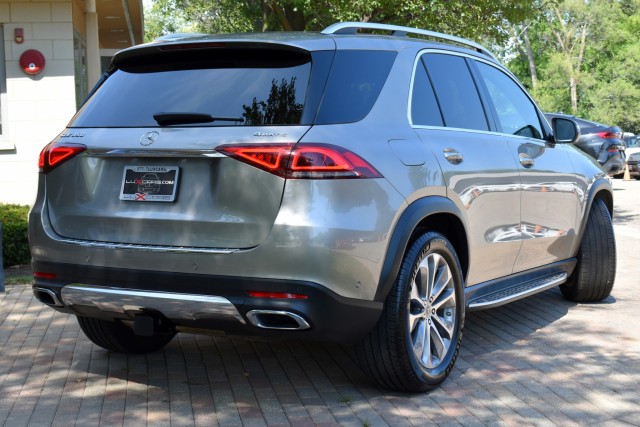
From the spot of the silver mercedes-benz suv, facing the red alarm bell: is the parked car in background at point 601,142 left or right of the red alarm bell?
right

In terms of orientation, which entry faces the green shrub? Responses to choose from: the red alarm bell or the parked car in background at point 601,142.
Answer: the red alarm bell

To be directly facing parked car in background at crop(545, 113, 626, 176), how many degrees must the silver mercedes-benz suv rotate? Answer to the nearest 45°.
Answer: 0° — it already faces it

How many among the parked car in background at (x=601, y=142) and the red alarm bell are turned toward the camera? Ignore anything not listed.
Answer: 1

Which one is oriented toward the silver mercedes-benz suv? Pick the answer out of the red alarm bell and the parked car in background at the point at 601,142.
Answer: the red alarm bell

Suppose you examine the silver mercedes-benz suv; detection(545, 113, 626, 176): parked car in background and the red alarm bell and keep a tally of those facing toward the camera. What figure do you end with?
1

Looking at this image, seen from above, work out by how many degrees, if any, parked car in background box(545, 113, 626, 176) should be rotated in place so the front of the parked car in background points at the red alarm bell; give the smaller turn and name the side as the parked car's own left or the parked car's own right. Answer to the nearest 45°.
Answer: approximately 90° to the parked car's own left

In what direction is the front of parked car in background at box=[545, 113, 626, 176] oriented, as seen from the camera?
facing away from the viewer and to the left of the viewer

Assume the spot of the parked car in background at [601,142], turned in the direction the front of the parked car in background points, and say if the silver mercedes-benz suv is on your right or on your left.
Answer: on your left

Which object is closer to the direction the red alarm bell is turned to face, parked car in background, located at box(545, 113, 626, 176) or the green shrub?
the green shrub

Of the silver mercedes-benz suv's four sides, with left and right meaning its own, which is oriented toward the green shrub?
left

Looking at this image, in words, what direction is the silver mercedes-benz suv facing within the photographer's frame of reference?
facing away from the viewer and to the right of the viewer

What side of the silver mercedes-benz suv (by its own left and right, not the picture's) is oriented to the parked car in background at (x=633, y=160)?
front

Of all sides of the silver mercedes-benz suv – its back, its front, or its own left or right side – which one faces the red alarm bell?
left

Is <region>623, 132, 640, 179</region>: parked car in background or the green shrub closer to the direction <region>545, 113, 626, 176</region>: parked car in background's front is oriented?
the parked car in background
